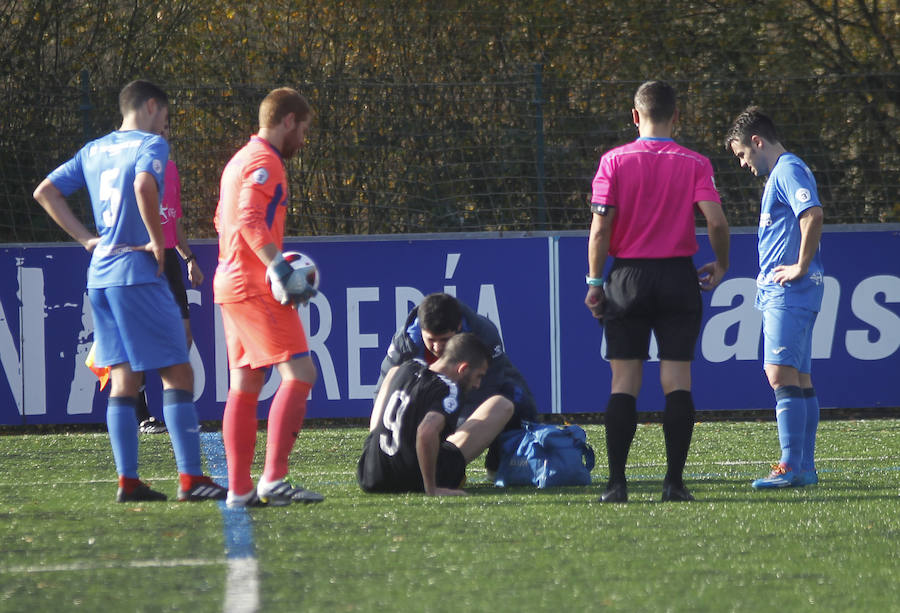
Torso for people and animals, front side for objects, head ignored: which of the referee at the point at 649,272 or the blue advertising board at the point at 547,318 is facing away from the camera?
the referee

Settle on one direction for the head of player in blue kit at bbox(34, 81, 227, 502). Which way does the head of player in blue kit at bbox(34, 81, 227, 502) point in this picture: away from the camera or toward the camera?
away from the camera

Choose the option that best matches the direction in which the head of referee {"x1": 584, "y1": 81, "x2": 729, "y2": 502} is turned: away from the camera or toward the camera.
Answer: away from the camera

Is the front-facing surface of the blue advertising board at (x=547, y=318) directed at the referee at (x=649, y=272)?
yes

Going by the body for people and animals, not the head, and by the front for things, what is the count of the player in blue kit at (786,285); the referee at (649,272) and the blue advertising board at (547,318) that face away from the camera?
1

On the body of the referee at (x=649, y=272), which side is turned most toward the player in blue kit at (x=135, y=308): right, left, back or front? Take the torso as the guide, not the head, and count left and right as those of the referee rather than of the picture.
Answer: left

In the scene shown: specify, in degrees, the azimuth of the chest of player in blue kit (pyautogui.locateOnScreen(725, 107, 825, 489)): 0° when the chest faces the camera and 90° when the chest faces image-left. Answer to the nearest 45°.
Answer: approximately 90°

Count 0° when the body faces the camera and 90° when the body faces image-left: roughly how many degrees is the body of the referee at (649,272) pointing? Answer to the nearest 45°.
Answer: approximately 180°

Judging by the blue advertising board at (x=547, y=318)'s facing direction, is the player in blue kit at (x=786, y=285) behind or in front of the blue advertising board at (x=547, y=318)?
in front

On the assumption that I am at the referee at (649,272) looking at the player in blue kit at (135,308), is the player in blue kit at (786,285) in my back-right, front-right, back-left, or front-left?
back-right

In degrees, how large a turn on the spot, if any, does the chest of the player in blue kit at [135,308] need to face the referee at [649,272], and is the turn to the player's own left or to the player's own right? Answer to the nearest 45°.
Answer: approximately 45° to the player's own right

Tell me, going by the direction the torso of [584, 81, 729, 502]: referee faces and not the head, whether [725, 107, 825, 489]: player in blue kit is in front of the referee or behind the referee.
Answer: in front
